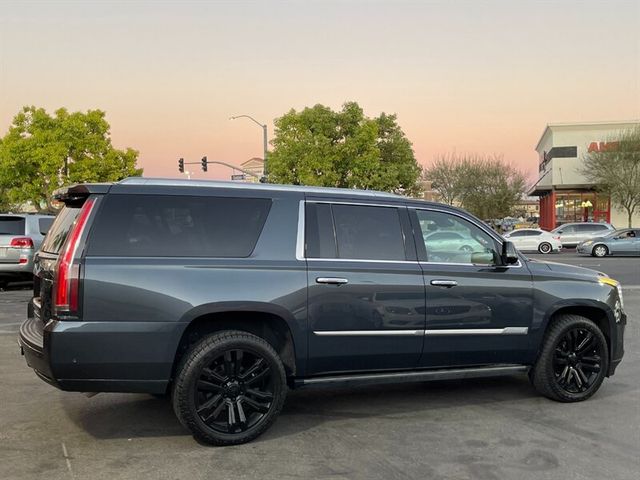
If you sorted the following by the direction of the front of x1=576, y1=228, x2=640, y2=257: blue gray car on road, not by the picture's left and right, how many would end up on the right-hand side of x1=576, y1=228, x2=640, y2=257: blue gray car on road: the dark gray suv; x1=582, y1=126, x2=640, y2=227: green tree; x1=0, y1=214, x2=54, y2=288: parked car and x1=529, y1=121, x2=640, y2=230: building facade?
2

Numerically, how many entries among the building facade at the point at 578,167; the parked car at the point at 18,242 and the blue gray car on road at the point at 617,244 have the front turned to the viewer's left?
1

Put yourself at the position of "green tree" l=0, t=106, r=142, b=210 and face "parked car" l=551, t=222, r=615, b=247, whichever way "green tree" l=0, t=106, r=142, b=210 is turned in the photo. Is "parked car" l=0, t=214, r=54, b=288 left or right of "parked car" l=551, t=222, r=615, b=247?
right

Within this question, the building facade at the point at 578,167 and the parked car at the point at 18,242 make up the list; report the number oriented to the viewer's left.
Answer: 0

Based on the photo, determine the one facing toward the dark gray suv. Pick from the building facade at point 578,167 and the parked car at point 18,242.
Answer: the building facade

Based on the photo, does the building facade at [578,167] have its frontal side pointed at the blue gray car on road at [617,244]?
yes

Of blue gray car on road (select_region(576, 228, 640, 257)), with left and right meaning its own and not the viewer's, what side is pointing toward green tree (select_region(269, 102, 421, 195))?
front

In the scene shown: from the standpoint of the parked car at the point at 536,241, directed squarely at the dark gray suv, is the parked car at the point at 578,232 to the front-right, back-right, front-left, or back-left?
back-left

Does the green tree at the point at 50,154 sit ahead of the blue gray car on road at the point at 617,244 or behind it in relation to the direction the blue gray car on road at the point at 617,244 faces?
ahead

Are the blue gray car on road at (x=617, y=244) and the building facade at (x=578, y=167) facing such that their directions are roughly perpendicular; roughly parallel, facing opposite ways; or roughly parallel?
roughly perpendicular

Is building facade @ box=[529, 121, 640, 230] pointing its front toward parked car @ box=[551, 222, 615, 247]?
yes

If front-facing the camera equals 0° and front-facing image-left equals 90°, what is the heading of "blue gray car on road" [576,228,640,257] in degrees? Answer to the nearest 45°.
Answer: approximately 90°

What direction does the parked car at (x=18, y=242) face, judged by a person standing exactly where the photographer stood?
facing away from the viewer and to the right of the viewer

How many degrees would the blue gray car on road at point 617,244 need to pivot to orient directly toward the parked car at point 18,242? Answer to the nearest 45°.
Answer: approximately 45° to its left

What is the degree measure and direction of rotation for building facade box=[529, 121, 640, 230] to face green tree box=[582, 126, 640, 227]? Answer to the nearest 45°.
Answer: approximately 45° to its left

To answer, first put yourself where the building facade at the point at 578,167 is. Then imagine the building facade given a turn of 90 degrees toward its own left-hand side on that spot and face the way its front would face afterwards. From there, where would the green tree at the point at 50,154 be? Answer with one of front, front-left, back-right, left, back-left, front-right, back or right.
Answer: back-right

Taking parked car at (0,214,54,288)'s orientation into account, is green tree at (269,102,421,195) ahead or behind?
ahead

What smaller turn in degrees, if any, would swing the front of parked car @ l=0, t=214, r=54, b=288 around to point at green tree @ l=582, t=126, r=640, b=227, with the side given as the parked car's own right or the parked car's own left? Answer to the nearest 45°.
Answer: approximately 45° to the parked car's own right

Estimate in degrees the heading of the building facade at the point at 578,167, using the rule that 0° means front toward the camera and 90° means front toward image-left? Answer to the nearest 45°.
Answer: approximately 0°
